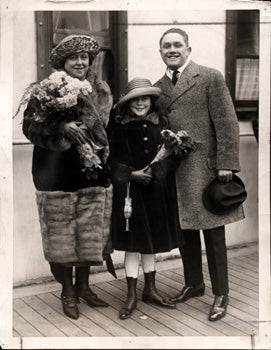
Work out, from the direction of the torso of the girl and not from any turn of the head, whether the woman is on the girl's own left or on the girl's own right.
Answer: on the girl's own right

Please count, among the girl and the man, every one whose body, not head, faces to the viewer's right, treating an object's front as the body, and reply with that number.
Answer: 0

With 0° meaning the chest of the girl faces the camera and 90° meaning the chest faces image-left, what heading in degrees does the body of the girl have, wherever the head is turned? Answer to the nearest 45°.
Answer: approximately 0°

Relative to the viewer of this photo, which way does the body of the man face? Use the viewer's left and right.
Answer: facing the viewer and to the left of the viewer

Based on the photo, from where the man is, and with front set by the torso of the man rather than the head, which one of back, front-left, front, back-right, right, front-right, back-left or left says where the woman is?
front-right
